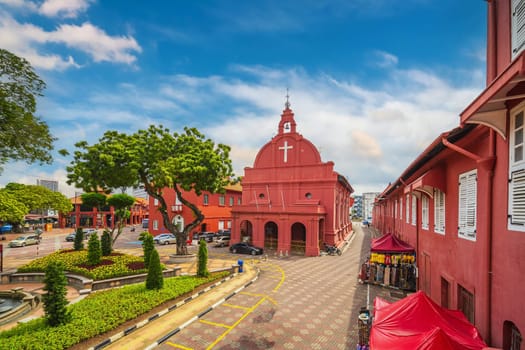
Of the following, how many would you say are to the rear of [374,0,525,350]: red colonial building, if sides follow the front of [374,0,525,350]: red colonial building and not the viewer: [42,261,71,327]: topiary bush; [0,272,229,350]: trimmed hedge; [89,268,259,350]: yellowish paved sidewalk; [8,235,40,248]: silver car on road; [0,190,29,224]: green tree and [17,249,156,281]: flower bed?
0

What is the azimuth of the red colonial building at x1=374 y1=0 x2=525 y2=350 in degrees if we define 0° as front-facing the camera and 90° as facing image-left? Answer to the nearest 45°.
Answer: approximately 90°

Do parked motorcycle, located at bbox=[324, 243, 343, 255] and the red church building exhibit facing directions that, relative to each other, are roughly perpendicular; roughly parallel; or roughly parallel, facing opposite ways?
roughly perpendicular

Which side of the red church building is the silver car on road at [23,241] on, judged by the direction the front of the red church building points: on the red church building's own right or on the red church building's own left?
on the red church building's own right

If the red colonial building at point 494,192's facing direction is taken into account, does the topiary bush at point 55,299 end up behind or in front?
in front

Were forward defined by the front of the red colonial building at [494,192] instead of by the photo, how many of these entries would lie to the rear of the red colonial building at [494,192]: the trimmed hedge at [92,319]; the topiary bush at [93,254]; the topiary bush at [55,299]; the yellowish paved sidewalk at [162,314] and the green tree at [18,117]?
0

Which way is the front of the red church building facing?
toward the camera
